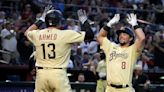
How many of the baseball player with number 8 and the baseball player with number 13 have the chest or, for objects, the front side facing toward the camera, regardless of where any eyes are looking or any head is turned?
1

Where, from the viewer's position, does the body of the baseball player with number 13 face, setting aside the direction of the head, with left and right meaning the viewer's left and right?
facing away from the viewer and to the right of the viewer

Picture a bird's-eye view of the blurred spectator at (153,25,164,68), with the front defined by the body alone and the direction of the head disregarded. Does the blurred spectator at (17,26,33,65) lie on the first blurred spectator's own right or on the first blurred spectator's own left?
on the first blurred spectator's own right

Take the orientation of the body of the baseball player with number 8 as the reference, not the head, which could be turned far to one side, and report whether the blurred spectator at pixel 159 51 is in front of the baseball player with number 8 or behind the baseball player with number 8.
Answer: behind

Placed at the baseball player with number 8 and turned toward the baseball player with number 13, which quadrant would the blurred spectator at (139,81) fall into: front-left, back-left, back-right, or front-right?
back-right

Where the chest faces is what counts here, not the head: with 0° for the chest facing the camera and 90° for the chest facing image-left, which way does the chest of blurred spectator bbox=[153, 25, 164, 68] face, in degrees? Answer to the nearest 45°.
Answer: approximately 0°

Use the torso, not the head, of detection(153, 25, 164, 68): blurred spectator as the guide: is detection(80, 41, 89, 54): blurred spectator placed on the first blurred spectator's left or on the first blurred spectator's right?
on the first blurred spectator's right

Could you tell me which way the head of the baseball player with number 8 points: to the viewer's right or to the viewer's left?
to the viewer's left

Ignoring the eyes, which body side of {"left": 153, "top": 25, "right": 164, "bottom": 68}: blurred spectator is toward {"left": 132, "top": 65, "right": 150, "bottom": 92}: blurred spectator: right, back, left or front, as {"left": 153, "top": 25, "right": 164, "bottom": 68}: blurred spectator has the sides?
front

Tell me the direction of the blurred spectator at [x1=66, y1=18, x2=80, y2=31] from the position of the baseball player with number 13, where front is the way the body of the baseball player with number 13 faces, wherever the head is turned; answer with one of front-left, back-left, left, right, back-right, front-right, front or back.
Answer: front-left

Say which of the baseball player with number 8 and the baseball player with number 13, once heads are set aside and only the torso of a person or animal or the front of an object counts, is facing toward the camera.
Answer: the baseball player with number 8

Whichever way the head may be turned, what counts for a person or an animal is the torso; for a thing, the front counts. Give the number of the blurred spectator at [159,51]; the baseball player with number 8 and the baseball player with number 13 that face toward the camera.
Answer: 2

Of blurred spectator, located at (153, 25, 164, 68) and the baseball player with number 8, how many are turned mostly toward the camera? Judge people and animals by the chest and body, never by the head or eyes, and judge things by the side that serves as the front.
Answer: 2

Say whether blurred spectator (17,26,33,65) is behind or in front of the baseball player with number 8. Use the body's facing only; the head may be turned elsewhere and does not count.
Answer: behind

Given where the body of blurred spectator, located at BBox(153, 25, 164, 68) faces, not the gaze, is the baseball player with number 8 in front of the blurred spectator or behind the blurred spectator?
in front

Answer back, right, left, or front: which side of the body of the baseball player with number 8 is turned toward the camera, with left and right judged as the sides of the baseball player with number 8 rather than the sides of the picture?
front
